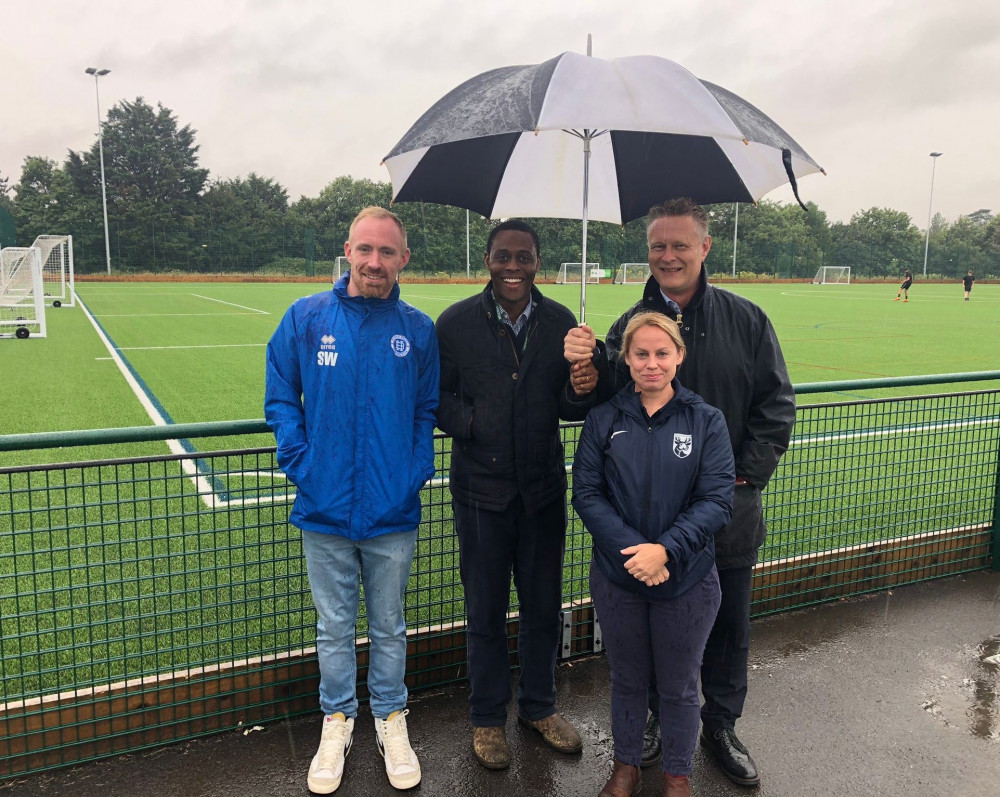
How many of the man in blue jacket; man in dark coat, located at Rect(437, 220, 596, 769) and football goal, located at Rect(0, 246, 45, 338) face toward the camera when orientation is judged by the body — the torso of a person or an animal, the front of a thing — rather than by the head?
2

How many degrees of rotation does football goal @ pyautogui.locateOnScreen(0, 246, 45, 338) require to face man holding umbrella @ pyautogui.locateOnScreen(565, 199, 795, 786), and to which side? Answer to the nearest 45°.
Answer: approximately 90° to its right

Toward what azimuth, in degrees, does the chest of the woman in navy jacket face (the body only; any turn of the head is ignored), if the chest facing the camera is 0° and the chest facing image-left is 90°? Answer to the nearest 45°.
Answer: approximately 0°

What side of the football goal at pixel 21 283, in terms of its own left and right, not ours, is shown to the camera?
right

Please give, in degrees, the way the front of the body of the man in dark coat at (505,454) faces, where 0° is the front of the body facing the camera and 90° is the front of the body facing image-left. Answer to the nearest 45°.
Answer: approximately 0°

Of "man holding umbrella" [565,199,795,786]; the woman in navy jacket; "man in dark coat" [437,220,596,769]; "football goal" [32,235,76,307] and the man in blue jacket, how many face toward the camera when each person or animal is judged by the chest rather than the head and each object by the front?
4

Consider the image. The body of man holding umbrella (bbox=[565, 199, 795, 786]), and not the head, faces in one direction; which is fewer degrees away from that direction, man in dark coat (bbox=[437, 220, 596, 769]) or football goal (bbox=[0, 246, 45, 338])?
the man in dark coat

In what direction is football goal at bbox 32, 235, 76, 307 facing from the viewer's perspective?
to the viewer's right

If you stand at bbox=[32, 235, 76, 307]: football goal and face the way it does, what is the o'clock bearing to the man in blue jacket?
The man in blue jacket is roughly at 3 o'clock from the football goal.
